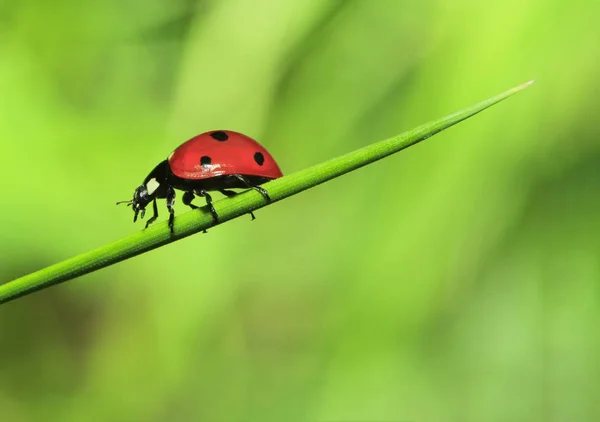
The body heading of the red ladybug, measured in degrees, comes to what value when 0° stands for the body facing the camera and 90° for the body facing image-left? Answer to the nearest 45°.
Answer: approximately 90°
